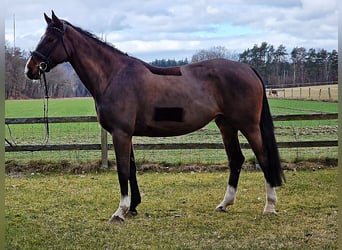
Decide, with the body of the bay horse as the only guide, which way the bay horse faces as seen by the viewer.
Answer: to the viewer's left

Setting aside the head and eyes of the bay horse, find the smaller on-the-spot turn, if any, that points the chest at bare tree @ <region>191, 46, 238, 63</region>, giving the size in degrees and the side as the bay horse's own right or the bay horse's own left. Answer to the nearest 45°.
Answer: approximately 135° to the bay horse's own right
